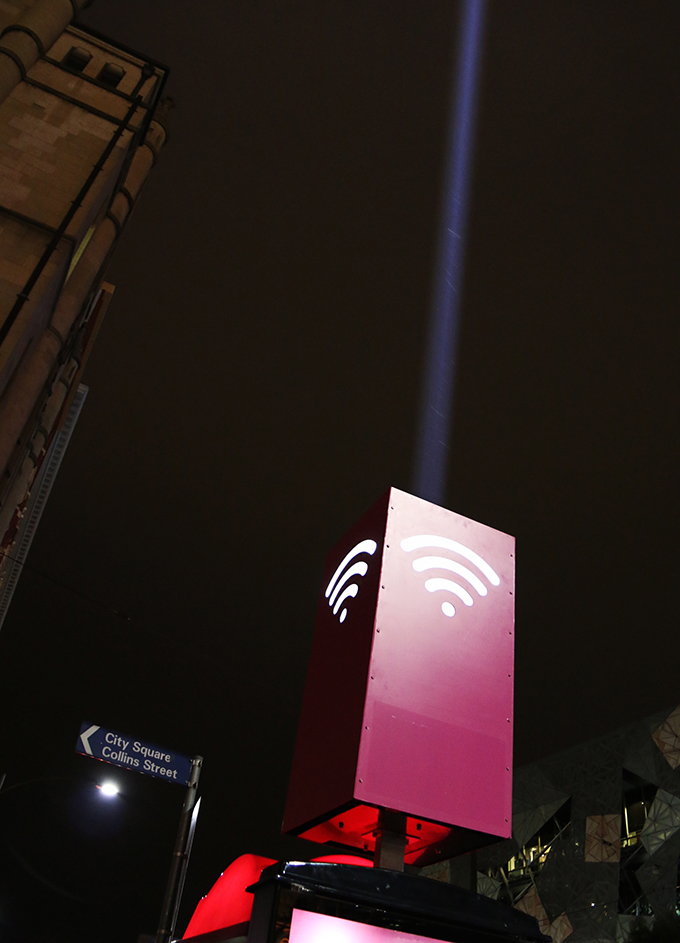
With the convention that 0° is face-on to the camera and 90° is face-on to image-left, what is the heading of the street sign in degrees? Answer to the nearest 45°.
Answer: approximately 0°

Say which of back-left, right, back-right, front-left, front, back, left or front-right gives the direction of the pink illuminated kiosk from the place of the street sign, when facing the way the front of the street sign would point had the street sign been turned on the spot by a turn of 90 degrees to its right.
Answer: left
